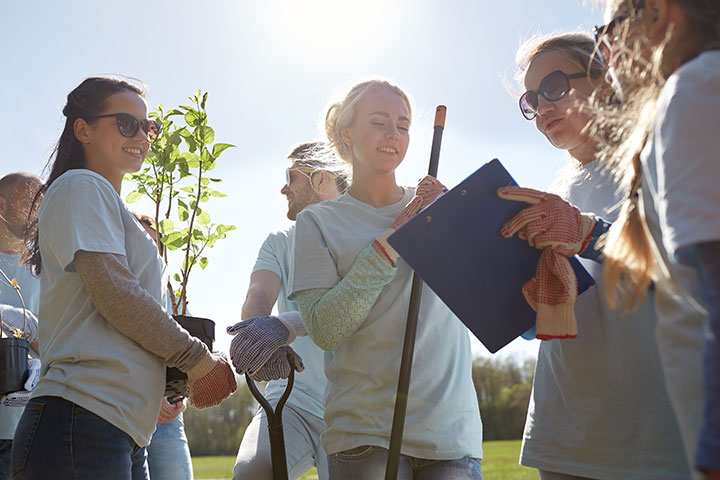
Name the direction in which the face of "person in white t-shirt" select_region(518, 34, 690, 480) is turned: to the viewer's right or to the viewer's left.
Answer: to the viewer's left

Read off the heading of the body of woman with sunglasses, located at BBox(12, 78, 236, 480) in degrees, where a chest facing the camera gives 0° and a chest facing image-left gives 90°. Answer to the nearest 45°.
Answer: approximately 270°

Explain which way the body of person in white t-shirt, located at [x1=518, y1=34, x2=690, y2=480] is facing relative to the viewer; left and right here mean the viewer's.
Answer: facing the viewer and to the left of the viewer

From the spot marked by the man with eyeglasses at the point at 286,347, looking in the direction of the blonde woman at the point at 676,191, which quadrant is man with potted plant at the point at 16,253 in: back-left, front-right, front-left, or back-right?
back-right

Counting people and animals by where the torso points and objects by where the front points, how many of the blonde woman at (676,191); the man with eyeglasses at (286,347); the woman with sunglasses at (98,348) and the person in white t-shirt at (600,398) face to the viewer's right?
1

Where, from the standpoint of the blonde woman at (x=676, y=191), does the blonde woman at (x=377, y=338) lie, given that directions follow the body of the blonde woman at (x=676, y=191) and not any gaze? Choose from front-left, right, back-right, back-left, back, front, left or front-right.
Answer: front-right

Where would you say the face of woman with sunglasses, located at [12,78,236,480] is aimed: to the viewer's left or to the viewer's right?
to the viewer's right

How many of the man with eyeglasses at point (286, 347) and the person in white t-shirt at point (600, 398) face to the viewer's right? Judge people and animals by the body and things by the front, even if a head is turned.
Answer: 0

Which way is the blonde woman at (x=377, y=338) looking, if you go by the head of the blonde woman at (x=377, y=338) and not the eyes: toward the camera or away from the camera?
toward the camera

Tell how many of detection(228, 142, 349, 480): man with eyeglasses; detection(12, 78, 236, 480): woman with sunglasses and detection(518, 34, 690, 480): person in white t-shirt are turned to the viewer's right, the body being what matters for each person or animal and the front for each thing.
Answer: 1

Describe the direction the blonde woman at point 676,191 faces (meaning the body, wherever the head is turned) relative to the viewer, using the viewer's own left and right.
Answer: facing to the left of the viewer

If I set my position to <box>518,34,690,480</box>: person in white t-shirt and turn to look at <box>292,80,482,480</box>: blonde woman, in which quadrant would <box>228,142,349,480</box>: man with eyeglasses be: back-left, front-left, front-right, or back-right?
front-right

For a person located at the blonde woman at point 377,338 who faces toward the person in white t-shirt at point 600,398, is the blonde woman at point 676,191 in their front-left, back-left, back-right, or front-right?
front-right

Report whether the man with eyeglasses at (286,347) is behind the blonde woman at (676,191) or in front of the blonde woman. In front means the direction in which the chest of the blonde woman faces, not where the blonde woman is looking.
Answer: in front

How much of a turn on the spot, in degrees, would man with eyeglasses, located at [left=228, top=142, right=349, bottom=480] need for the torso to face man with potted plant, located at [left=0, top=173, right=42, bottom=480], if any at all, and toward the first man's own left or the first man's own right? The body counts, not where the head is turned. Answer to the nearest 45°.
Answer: approximately 90° to the first man's own right

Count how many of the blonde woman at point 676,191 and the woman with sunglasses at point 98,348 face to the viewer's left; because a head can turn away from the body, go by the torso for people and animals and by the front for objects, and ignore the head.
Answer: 1
